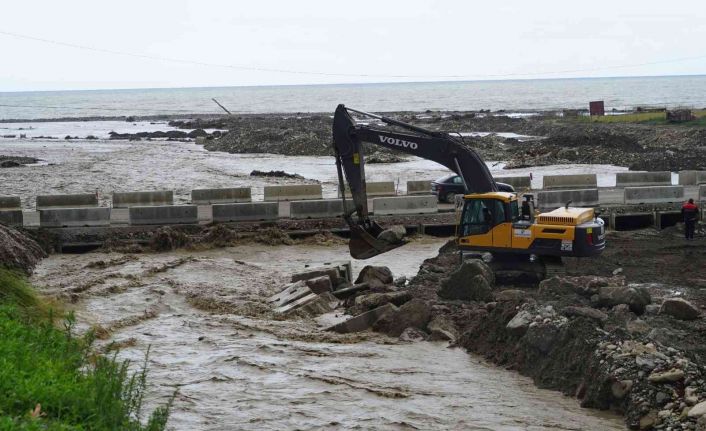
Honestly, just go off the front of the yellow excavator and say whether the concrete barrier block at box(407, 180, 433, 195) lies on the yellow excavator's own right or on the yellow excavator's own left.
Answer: on the yellow excavator's own right

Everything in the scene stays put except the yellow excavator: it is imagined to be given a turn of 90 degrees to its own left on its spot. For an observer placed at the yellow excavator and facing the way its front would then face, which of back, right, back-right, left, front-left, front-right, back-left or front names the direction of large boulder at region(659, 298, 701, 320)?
front-left

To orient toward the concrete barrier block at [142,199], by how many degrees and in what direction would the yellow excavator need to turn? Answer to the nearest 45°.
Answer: approximately 45° to its right

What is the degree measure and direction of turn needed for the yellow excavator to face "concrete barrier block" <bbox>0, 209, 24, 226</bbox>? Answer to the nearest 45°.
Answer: approximately 45° to its right

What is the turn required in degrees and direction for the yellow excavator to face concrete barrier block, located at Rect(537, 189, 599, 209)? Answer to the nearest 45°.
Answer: approximately 90° to its right

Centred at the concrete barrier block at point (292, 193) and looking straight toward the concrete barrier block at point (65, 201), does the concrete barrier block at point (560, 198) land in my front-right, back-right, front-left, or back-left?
back-left

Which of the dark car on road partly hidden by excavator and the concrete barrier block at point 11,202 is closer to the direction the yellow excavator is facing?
the concrete barrier block

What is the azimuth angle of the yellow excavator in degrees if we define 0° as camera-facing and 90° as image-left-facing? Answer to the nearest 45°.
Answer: approximately 90°

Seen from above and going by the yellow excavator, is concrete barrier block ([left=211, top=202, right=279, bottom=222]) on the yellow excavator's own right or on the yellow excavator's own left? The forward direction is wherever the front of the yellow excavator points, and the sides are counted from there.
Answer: on the yellow excavator's own right

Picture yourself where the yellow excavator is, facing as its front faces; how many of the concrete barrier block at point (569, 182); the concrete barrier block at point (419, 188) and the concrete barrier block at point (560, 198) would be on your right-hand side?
3

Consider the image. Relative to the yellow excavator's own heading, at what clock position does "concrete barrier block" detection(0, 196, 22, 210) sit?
The concrete barrier block is roughly at 1 o'clock from the yellow excavator.

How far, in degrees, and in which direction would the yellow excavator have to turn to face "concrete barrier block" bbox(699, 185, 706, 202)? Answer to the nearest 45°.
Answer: approximately 135° to its right

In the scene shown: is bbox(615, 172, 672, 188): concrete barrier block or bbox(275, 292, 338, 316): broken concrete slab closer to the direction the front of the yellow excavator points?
the broken concrete slab

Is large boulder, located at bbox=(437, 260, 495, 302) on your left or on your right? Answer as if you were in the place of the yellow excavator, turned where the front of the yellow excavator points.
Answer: on your left
